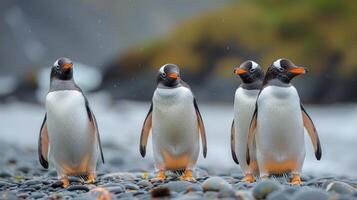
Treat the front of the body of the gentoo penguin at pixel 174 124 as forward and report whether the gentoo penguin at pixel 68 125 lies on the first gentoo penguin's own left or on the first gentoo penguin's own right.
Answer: on the first gentoo penguin's own right

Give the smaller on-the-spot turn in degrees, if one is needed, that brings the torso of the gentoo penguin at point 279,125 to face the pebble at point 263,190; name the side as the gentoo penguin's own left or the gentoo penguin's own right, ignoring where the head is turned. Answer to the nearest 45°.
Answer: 0° — it already faces it

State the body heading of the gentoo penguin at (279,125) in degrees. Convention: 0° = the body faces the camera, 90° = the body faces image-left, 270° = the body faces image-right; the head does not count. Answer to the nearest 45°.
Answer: approximately 0°

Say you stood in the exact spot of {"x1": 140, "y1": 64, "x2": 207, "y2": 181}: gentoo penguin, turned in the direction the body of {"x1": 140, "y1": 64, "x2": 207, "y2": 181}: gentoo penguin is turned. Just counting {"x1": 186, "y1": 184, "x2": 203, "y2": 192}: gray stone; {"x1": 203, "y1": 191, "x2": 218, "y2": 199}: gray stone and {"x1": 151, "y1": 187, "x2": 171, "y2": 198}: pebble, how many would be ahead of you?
3

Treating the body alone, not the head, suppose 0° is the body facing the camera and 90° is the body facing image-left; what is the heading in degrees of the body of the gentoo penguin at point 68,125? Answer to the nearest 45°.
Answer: approximately 0°
